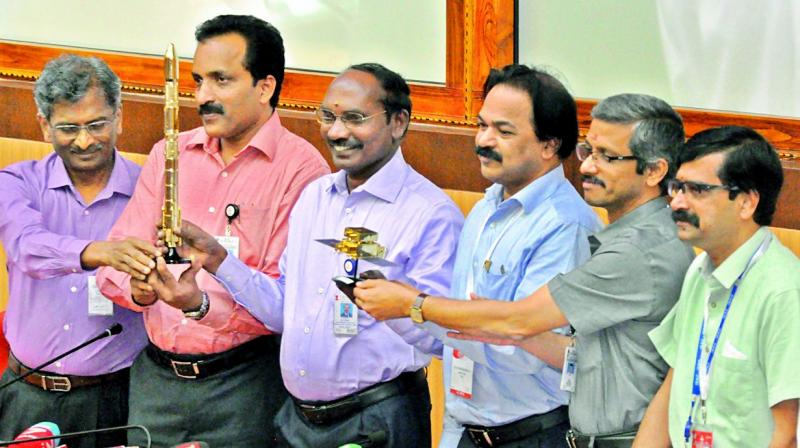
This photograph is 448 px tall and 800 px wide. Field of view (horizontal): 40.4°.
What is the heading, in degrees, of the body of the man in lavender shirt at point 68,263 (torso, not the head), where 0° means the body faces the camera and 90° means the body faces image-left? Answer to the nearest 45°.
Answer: approximately 0°

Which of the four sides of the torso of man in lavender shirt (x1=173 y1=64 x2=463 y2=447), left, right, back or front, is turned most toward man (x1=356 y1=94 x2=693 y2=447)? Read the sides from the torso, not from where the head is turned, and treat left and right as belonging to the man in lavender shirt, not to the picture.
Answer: left

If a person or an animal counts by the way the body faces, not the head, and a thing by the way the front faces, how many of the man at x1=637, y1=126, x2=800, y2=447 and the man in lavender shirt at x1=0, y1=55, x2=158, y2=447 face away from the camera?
0

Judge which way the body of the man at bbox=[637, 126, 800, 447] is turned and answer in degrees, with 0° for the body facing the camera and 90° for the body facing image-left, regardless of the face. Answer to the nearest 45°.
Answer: approximately 45°

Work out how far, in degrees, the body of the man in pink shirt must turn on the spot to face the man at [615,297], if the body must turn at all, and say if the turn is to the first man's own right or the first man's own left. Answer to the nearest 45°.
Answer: approximately 90° to the first man's own left

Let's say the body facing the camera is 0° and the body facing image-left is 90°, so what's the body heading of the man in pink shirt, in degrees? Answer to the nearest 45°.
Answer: approximately 45°

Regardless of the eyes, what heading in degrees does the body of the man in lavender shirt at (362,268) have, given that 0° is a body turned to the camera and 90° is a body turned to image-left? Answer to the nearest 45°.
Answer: approximately 45°

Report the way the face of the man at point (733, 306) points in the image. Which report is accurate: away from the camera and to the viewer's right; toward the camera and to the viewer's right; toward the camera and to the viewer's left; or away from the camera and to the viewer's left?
toward the camera and to the viewer's left

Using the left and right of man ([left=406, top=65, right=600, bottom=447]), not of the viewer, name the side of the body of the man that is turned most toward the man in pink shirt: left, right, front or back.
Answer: right

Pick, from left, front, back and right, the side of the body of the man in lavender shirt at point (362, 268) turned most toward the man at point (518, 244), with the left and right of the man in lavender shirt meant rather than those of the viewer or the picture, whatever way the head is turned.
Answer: left
